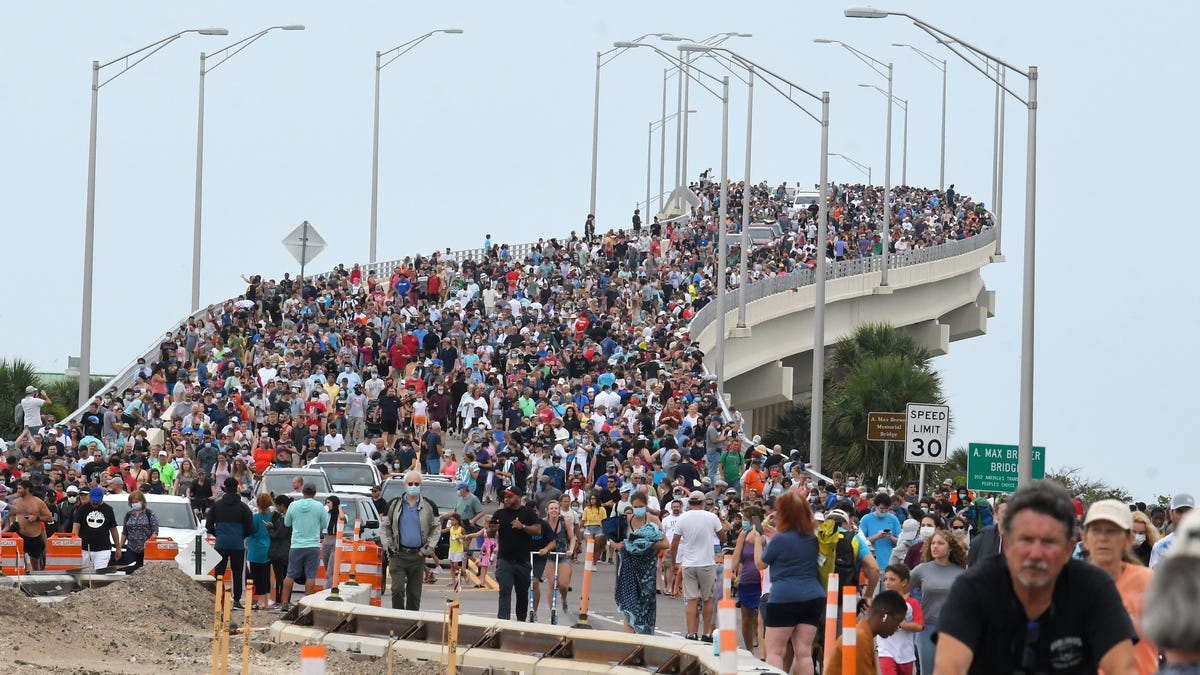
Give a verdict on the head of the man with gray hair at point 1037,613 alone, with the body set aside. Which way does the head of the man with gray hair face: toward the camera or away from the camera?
toward the camera

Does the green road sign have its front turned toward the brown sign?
no

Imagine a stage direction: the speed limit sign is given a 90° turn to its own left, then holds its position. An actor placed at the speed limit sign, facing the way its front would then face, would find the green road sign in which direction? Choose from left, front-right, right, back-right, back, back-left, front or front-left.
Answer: front-left

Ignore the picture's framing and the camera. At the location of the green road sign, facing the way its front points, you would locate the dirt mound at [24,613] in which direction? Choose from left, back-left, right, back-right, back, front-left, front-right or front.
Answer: front-right

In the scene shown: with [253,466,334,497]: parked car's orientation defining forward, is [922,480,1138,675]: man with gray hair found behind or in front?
in front

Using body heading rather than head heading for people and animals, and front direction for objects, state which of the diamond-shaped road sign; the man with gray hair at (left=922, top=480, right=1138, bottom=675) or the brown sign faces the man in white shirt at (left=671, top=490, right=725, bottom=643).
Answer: the brown sign

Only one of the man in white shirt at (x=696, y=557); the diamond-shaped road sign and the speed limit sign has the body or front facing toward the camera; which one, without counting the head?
the speed limit sign

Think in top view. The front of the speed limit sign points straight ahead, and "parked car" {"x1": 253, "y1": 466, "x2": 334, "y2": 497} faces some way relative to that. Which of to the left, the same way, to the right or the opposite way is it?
the same way

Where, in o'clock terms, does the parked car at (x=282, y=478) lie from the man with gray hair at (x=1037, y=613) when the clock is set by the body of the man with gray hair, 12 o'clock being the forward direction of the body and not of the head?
The parked car is roughly at 5 o'clock from the man with gray hair.

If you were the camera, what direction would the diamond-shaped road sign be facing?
facing away from the viewer

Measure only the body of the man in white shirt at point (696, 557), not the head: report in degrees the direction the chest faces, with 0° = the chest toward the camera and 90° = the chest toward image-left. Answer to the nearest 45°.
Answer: approximately 180°

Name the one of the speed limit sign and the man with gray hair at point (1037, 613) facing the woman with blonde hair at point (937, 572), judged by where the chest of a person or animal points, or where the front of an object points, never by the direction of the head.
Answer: the speed limit sign

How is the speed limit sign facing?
toward the camera

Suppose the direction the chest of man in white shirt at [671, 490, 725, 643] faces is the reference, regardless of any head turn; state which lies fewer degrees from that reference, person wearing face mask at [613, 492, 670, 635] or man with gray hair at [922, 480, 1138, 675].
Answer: the person wearing face mask

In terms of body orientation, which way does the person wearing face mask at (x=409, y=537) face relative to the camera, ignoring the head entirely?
toward the camera

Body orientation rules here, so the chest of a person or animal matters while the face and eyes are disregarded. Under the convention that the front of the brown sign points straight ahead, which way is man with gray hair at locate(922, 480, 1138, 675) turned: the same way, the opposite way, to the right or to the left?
the same way

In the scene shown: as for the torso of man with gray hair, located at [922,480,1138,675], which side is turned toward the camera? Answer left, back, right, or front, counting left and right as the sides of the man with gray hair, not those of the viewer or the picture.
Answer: front
